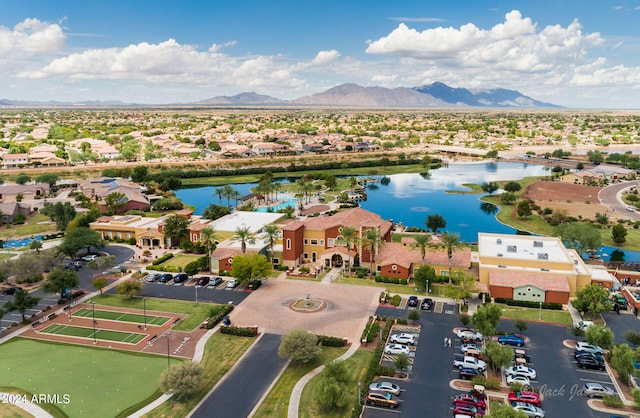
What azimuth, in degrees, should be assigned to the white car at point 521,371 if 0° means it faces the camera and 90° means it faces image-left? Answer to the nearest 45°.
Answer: approximately 90°

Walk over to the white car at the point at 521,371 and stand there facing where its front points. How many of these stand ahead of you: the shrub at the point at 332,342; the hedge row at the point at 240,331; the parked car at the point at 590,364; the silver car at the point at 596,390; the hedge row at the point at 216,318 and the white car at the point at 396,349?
4

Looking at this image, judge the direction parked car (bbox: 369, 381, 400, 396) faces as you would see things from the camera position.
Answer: facing to the left of the viewer

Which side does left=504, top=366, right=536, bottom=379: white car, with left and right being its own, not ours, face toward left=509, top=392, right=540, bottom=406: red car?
left

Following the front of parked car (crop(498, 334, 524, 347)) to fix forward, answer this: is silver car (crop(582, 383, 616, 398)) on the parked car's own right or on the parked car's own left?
on the parked car's own left

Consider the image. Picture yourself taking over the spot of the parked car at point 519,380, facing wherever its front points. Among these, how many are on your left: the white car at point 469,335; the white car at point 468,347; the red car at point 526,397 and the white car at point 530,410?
2

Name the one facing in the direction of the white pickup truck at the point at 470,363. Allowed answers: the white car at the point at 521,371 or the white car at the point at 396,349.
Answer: the white car at the point at 521,371

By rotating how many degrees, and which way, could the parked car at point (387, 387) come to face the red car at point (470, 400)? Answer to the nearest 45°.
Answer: approximately 180°

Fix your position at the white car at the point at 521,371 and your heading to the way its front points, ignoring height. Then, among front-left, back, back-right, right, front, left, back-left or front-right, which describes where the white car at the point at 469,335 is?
front-right

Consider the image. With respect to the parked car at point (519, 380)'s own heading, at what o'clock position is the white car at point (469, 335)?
The white car is roughly at 2 o'clock from the parked car.

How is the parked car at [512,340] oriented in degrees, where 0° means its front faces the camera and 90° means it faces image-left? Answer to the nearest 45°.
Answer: approximately 90°

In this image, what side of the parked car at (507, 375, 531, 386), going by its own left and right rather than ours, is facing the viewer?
left
